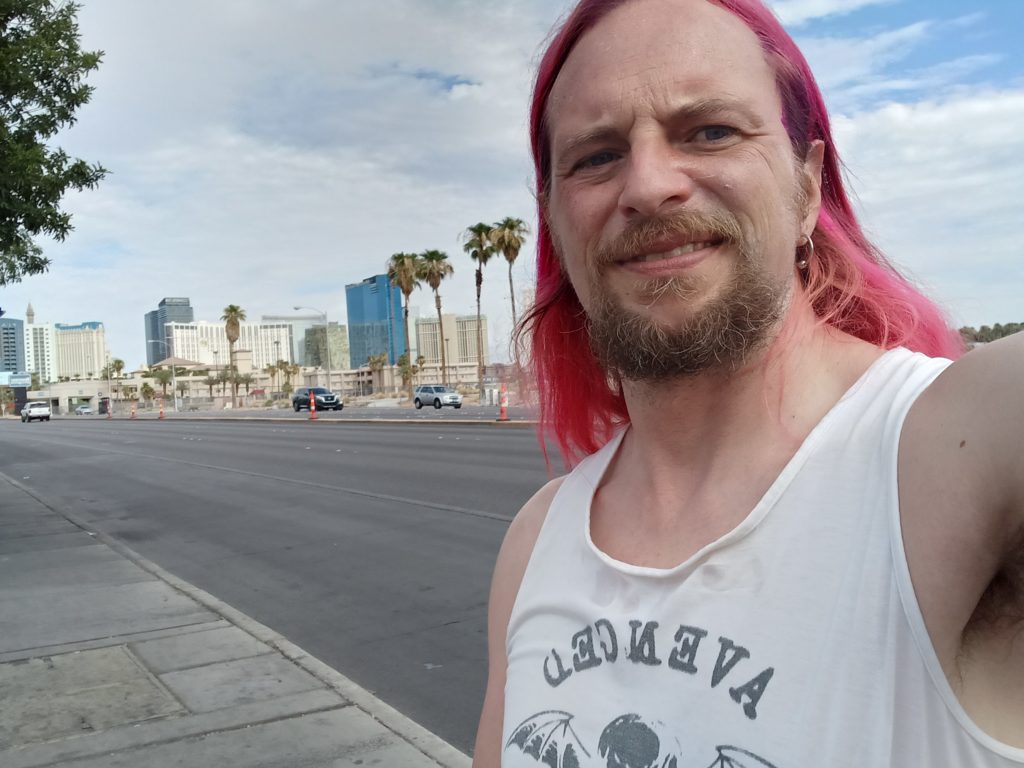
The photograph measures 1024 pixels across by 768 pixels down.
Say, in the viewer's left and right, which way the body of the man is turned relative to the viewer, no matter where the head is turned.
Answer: facing the viewer and to the left of the viewer

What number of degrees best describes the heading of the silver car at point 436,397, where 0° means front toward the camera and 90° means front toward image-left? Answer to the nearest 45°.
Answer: approximately 315°

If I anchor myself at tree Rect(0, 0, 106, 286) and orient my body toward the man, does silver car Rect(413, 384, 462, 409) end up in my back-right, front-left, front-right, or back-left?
back-left

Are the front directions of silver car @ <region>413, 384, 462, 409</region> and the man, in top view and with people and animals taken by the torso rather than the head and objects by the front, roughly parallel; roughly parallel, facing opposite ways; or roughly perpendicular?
roughly perpendicular

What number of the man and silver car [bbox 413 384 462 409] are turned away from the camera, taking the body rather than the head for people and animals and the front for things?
0

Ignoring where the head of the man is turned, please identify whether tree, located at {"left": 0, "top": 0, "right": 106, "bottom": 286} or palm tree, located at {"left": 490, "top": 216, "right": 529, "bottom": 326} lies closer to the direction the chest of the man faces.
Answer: the tree

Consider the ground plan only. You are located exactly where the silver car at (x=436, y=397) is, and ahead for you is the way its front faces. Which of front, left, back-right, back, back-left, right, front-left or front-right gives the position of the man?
front-right
